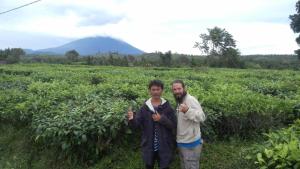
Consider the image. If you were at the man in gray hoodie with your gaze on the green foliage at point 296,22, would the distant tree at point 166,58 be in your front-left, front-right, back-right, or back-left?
front-left

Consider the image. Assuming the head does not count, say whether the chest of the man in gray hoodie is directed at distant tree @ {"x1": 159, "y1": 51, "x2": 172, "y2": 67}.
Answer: no

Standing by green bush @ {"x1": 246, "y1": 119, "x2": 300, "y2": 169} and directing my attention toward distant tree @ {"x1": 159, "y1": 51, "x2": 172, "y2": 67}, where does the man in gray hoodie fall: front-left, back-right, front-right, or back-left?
front-left

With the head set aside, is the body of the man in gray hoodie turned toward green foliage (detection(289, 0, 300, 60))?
no

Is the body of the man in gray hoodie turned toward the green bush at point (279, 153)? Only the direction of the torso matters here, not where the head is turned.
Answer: no

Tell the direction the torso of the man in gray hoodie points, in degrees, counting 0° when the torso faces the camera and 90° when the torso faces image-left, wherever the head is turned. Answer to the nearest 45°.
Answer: approximately 45°
